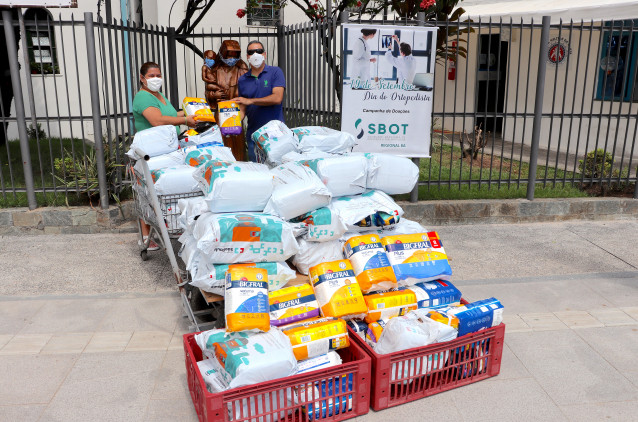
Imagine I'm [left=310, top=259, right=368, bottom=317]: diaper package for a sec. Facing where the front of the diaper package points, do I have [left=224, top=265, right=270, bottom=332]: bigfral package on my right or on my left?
on my right

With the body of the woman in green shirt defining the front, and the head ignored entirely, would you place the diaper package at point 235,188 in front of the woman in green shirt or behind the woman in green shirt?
in front

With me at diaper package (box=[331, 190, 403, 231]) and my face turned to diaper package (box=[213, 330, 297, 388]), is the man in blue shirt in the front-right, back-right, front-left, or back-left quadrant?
back-right

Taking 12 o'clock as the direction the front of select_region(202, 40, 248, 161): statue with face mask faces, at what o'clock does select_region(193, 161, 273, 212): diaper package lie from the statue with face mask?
The diaper package is roughly at 12 o'clock from the statue with face mask.

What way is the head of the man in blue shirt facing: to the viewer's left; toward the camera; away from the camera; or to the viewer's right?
toward the camera

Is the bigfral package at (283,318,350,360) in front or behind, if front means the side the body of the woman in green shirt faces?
in front

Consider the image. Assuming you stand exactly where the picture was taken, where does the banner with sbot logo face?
facing the viewer

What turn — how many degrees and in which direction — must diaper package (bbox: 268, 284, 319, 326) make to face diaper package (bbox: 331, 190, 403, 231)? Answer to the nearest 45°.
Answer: approximately 135° to its left

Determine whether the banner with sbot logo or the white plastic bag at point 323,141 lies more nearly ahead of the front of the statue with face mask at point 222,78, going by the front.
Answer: the white plastic bag

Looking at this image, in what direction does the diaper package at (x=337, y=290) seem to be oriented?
toward the camera

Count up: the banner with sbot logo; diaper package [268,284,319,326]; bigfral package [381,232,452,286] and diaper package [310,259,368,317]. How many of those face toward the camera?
4

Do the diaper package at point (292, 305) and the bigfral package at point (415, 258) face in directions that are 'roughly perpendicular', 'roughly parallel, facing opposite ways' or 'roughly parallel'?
roughly parallel
